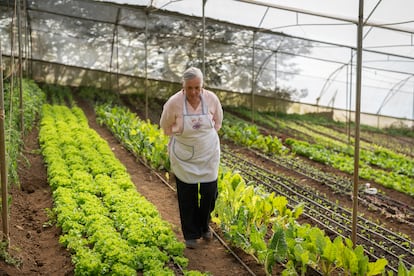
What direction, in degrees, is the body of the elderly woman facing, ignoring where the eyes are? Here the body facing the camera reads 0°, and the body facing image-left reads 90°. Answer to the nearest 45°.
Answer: approximately 0°
